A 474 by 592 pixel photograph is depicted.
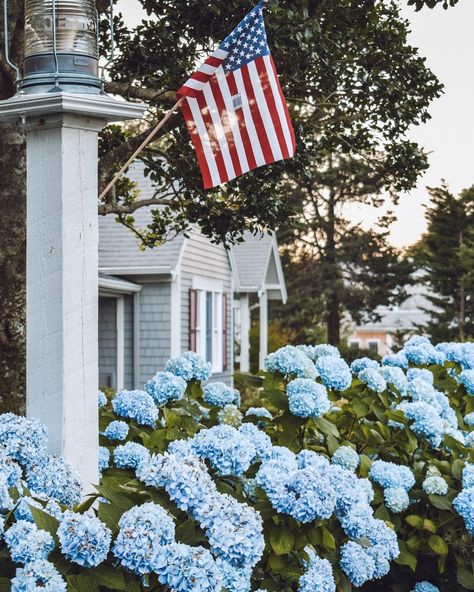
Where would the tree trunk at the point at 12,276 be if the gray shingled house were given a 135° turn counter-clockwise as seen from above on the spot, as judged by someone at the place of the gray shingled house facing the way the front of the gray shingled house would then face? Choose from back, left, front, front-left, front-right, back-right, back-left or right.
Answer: back

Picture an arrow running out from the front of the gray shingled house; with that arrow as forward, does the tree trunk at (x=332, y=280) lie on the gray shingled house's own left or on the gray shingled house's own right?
on the gray shingled house's own left

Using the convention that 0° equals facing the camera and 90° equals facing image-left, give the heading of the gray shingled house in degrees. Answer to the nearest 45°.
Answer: approximately 315°

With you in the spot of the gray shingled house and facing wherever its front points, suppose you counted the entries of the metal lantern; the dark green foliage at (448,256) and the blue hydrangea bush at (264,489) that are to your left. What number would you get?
1

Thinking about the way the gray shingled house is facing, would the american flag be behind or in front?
in front

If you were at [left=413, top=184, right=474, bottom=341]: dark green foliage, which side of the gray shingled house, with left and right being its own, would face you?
left

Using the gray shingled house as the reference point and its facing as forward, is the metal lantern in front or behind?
in front

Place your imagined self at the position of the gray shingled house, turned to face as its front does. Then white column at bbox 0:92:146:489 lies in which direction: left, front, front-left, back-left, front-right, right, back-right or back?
front-right

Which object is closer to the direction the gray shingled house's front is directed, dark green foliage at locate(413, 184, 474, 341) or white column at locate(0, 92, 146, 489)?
the white column

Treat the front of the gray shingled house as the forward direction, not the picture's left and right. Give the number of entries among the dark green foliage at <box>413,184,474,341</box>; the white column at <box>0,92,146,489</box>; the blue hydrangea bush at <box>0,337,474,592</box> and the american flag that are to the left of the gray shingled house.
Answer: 1
